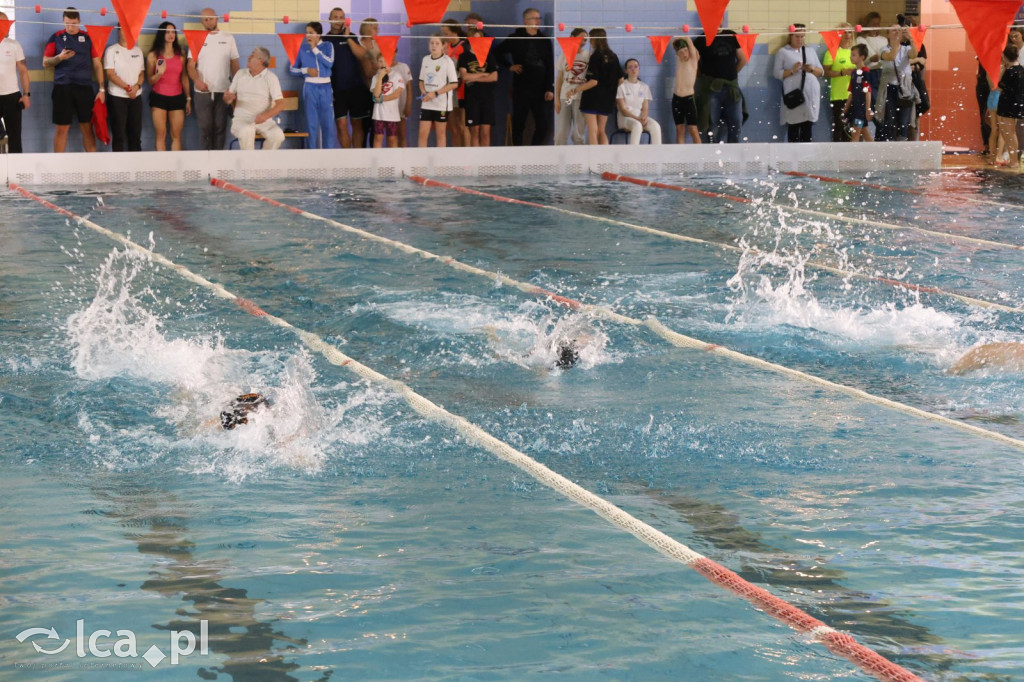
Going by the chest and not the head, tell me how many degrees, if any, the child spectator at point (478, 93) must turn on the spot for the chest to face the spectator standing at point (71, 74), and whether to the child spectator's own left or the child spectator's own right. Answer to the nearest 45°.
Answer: approximately 90° to the child spectator's own right

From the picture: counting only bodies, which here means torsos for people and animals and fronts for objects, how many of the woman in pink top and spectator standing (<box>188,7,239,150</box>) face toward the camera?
2

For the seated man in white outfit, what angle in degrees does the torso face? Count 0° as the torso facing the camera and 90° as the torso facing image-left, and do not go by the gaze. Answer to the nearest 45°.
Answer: approximately 0°

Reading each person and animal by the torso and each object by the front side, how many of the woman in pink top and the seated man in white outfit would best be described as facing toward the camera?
2

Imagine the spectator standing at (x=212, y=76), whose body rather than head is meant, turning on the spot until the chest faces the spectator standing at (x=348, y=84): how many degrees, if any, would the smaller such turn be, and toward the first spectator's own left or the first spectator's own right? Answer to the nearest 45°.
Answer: approximately 90° to the first spectator's own left

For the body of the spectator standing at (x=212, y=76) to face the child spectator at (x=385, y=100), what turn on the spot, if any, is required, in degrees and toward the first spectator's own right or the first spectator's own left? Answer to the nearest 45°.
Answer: approximately 90° to the first spectator's own left
